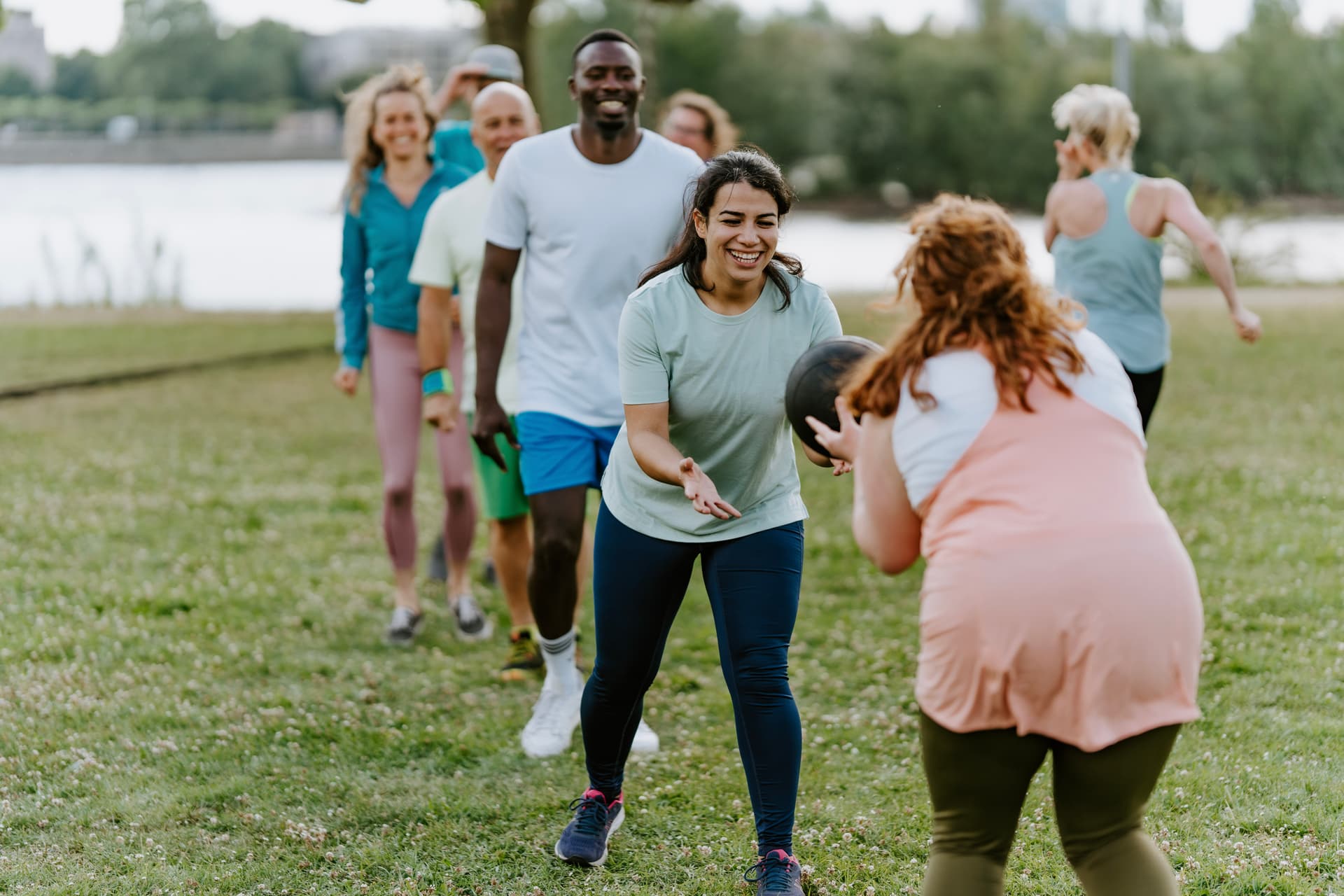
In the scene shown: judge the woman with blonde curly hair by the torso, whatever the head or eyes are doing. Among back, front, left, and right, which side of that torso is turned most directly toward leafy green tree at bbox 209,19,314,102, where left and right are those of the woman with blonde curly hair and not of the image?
back

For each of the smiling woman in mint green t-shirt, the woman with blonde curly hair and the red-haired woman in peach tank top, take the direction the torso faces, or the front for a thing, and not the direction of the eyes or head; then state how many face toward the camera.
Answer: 2

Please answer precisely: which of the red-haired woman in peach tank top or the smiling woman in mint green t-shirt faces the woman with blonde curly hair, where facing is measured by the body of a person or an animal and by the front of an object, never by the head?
the red-haired woman in peach tank top

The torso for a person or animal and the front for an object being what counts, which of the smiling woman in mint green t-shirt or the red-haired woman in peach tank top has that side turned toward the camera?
the smiling woman in mint green t-shirt

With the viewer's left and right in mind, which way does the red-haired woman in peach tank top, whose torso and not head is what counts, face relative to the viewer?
facing away from the viewer and to the left of the viewer

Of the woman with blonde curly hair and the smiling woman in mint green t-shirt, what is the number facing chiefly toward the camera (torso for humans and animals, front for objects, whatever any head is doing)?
2

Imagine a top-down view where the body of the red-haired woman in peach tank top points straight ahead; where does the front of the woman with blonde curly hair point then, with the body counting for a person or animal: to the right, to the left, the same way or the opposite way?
the opposite way

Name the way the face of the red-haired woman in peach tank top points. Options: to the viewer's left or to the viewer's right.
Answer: to the viewer's left

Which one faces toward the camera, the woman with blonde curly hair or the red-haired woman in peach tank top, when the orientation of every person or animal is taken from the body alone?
the woman with blonde curly hair

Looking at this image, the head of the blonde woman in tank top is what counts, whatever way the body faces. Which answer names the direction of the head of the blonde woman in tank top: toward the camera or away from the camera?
away from the camera

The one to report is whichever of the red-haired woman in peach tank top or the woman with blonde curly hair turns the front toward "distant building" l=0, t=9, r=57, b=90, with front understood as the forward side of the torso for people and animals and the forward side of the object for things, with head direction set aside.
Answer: the red-haired woman in peach tank top

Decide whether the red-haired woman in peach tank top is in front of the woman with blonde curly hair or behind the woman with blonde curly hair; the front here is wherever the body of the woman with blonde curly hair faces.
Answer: in front

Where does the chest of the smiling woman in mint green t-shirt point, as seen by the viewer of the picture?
toward the camera

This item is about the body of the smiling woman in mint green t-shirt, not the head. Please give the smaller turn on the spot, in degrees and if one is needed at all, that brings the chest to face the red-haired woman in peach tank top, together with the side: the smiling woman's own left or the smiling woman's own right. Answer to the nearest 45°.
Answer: approximately 45° to the smiling woman's own left
